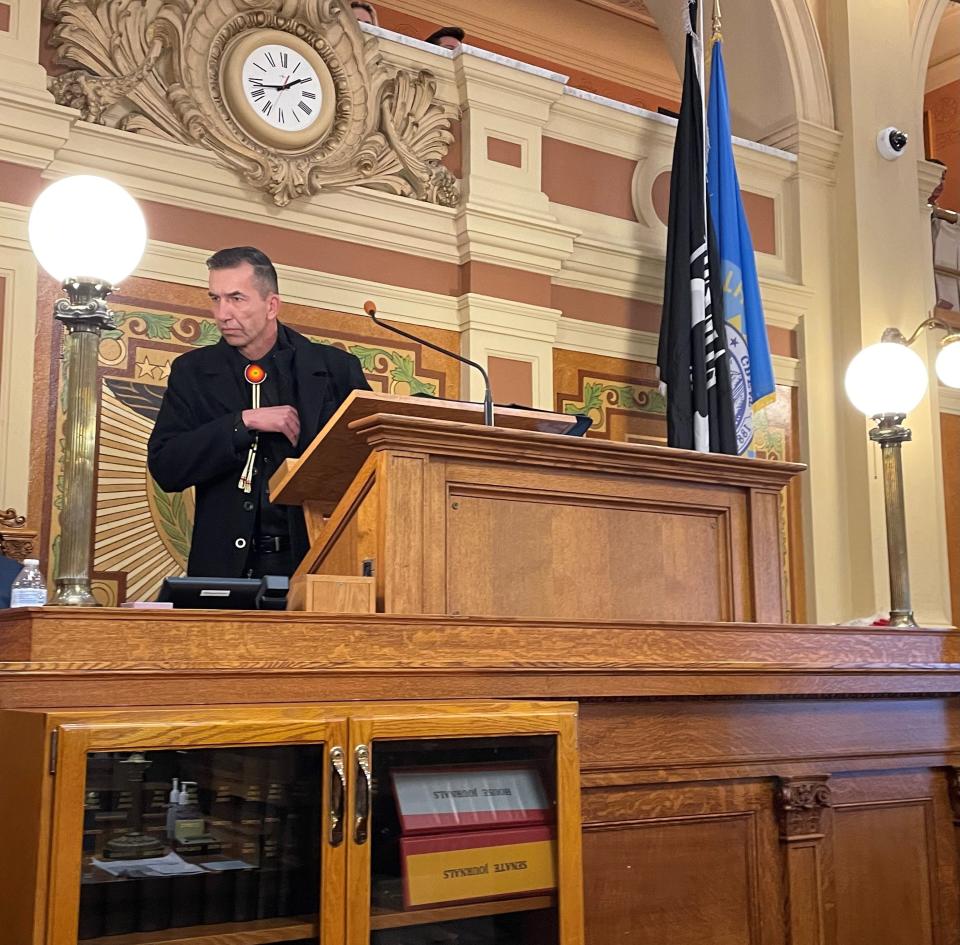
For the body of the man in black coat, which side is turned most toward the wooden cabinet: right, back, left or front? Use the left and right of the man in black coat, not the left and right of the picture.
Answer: front

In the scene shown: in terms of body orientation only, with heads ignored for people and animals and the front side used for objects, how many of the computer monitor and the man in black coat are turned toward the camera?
1

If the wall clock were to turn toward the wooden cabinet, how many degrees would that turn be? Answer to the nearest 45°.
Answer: approximately 45° to its right

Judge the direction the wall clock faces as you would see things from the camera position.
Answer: facing the viewer and to the right of the viewer

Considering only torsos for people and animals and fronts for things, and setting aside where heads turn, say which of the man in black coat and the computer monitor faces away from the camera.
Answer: the computer monitor

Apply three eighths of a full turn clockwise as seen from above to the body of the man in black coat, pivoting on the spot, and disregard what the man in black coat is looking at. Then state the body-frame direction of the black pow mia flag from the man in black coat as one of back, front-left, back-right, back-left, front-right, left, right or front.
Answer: right

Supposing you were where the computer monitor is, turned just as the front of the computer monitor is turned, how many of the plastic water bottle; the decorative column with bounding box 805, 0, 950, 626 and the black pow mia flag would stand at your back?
0

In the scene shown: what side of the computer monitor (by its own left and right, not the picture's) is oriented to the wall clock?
front

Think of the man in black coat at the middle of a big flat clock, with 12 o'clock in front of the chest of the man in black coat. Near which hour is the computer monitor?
The computer monitor is roughly at 12 o'clock from the man in black coat.

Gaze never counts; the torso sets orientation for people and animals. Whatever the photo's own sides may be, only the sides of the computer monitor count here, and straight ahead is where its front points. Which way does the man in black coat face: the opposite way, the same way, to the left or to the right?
the opposite way

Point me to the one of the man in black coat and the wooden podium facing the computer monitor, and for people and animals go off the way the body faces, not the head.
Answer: the man in black coat

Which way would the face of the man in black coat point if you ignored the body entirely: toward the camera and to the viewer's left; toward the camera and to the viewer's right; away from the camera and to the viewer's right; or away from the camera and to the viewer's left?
toward the camera and to the viewer's left

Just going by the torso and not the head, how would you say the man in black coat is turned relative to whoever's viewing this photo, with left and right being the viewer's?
facing the viewer

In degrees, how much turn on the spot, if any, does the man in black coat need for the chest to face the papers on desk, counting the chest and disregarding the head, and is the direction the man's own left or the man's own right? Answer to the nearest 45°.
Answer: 0° — they already face it
